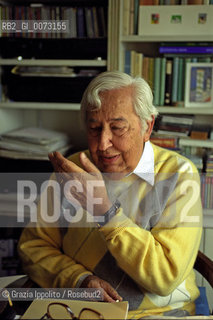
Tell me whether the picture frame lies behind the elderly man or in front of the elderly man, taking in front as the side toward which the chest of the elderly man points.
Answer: behind

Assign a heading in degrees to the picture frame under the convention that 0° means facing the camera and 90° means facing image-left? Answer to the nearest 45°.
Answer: approximately 0°

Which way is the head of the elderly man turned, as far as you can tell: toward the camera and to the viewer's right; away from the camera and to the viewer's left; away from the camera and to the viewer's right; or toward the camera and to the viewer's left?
toward the camera and to the viewer's left

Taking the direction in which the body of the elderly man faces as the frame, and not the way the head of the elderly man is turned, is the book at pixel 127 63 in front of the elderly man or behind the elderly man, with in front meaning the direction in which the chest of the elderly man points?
behind
